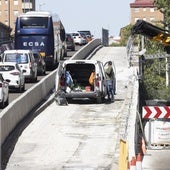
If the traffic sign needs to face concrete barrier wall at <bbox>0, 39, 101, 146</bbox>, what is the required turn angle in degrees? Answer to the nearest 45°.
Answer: approximately 135° to its right

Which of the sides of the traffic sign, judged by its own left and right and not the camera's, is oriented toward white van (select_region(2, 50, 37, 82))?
back

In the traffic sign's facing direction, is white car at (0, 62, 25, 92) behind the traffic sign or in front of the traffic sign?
behind

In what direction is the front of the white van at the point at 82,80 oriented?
away from the camera

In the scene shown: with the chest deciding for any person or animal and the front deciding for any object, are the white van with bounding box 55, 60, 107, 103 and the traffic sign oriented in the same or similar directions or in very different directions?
very different directions

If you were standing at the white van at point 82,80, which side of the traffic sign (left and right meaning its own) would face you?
back

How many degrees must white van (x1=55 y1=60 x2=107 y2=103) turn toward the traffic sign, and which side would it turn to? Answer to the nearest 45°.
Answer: approximately 180°
